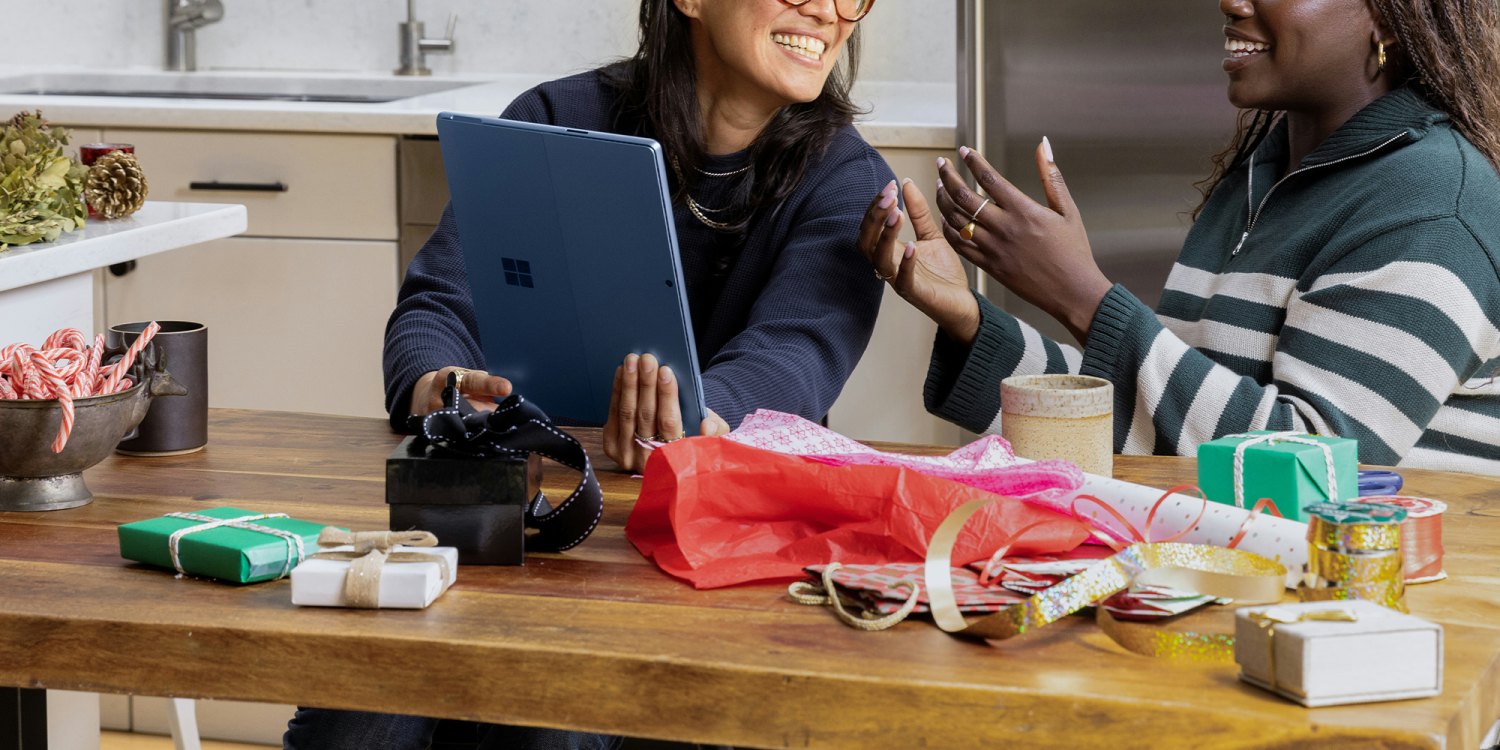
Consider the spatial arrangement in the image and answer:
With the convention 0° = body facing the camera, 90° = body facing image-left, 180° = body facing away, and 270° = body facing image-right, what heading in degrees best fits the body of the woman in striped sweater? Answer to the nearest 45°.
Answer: approximately 45°

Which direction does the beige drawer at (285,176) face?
toward the camera

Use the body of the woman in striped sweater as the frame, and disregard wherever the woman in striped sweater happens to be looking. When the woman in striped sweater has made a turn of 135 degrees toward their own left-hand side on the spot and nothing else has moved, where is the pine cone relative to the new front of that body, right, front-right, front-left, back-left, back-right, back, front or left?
back

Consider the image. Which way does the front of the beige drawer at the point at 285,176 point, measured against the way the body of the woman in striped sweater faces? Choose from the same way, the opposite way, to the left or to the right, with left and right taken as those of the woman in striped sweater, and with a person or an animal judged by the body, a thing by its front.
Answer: to the left

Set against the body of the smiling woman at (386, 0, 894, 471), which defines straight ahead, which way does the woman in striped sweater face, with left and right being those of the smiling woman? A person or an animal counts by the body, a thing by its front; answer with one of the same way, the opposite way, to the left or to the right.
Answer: to the right

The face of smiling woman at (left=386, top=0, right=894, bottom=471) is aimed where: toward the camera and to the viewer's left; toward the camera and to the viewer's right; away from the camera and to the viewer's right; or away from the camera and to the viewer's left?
toward the camera and to the viewer's right

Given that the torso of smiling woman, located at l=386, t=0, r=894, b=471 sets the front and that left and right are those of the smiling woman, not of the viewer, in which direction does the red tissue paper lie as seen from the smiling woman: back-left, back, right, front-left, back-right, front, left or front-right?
front

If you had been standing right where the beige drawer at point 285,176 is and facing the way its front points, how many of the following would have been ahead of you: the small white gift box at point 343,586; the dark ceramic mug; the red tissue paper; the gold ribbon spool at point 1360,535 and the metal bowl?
5

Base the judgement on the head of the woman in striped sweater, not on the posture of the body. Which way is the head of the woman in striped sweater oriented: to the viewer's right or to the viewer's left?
to the viewer's left

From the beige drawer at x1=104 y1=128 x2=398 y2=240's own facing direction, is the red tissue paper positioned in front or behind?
in front
